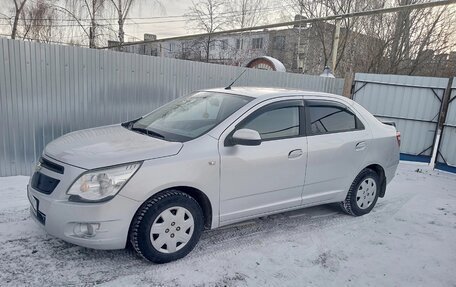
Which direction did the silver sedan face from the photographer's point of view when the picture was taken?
facing the viewer and to the left of the viewer

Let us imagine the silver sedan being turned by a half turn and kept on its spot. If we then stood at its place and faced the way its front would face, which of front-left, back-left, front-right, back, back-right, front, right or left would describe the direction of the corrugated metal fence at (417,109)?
front

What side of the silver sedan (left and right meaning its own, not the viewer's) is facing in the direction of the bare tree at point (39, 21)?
right

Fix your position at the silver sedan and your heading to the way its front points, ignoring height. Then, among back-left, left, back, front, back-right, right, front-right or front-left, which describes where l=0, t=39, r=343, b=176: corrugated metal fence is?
right

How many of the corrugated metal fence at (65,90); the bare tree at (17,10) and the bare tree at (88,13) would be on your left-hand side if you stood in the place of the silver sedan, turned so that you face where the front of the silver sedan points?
0

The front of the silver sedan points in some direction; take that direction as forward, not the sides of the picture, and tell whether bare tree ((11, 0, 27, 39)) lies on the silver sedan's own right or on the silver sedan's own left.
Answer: on the silver sedan's own right

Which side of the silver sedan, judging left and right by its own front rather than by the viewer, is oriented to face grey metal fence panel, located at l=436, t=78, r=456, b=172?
back

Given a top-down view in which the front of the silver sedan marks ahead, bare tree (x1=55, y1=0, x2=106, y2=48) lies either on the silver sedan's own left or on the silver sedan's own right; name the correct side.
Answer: on the silver sedan's own right

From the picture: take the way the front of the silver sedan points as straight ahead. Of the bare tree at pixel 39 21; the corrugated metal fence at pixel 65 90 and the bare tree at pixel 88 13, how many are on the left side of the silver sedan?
0
